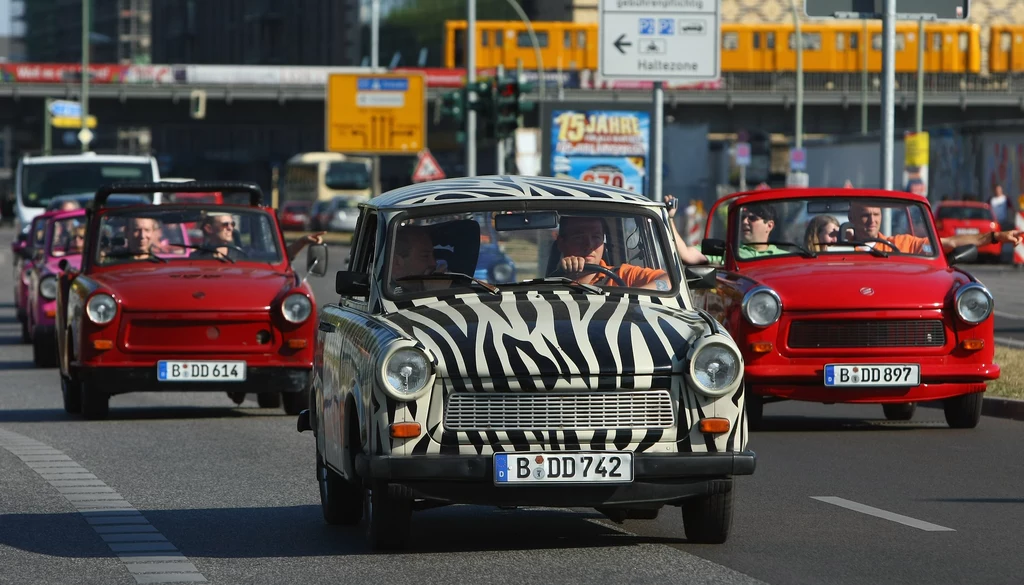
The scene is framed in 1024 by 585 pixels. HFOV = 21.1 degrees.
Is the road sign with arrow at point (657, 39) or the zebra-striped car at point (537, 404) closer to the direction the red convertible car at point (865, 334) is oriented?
the zebra-striped car

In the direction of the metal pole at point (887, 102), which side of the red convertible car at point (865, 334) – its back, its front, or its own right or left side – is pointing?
back

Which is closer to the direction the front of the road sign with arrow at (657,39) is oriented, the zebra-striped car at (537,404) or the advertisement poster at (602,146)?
the zebra-striped car

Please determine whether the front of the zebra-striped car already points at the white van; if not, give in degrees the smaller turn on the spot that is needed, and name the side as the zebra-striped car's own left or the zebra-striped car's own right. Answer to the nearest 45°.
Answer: approximately 180°

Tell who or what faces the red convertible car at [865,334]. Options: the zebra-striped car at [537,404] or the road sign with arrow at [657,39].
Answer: the road sign with arrow

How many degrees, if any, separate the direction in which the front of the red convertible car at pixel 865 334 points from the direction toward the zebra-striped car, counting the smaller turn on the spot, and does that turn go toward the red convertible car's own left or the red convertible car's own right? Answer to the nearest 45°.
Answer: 0° — it already faces it

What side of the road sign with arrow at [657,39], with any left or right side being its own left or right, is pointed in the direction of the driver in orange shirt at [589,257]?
front

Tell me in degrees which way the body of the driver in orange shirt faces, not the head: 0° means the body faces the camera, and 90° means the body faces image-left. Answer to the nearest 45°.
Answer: approximately 0°

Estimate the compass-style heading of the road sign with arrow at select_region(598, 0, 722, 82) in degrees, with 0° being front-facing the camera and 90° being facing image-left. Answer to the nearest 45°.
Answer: approximately 0°
